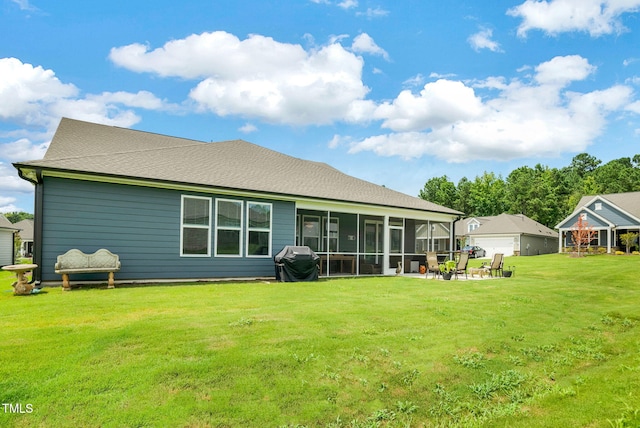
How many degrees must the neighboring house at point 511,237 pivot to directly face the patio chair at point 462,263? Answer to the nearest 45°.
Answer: approximately 45° to its left

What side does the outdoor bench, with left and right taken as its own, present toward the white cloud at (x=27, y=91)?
back

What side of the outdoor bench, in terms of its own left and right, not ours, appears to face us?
front

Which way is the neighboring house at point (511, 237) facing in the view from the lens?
facing the viewer and to the left of the viewer

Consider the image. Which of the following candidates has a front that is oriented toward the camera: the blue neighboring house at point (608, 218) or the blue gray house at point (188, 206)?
the blue neighboring house

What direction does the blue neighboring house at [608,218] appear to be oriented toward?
toward the camera

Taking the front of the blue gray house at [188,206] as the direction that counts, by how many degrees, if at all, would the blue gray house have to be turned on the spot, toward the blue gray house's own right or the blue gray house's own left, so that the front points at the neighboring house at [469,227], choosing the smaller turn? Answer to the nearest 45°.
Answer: approximately 90° to the blue gray house's own right

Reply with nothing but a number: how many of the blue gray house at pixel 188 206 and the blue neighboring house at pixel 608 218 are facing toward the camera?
1

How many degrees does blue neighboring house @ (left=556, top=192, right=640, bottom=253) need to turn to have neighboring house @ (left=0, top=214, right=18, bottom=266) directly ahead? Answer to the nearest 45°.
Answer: approximately 45° to its right

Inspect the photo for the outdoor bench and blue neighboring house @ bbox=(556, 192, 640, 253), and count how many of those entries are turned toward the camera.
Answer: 2

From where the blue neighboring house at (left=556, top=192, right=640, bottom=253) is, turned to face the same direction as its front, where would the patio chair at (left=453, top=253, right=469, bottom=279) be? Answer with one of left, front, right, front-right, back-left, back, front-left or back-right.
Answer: front
